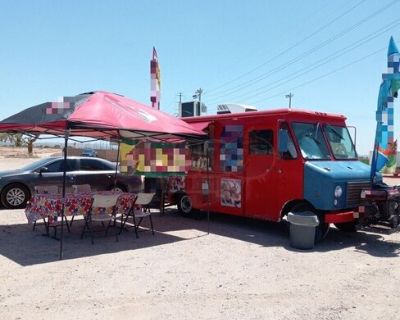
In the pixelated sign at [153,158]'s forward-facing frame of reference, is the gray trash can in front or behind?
in front

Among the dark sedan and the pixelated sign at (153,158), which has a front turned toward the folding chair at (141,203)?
the pixelated sign

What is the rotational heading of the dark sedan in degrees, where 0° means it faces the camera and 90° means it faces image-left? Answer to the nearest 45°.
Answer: approximately 90°

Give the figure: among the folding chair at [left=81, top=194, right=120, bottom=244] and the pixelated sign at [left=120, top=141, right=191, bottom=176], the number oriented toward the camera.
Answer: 1

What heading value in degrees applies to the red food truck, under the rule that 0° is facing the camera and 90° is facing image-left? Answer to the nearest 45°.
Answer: approximately 315°

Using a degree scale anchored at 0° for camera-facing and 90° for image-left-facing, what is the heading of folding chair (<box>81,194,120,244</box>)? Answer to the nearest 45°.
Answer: approximately 135°

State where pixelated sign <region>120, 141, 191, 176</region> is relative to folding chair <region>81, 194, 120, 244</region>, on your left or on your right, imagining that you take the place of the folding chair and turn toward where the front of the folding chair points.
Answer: on your right

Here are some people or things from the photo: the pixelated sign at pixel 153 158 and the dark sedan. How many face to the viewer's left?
1

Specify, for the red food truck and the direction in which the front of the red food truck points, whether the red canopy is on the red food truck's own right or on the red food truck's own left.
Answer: on the red food truck's own right

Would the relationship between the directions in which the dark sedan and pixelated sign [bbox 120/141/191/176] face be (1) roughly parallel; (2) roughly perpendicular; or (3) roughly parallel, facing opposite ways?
roughly perpendicular

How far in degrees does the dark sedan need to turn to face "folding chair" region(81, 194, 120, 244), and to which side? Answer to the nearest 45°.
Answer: approximately 90° to its left
